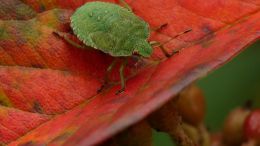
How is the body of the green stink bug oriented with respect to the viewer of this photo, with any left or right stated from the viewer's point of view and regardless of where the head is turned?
facing the viewer and to the right of the viewer
